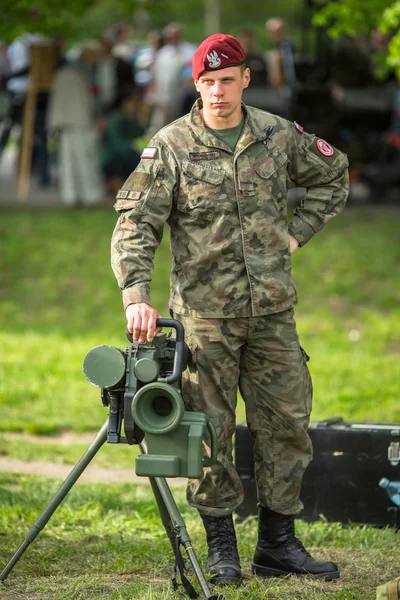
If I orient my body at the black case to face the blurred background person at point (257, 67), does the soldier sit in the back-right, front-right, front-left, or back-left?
back-left

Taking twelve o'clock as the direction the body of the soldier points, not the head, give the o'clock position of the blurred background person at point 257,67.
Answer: The blurred background person is roughly at 6 o'clock from the soldier.

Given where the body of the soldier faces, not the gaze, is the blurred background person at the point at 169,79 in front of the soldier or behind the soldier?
behind

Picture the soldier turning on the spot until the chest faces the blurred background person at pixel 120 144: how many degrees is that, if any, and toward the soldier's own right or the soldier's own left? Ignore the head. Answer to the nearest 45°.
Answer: approximately 180°

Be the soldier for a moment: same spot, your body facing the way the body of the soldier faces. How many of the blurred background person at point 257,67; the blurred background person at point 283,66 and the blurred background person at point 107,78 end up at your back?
3

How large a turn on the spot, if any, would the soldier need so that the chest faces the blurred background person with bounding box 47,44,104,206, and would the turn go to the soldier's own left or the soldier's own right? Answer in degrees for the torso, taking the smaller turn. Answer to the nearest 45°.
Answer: approximately 180°

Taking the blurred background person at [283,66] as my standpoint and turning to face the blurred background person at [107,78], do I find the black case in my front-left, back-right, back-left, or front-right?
back-left
